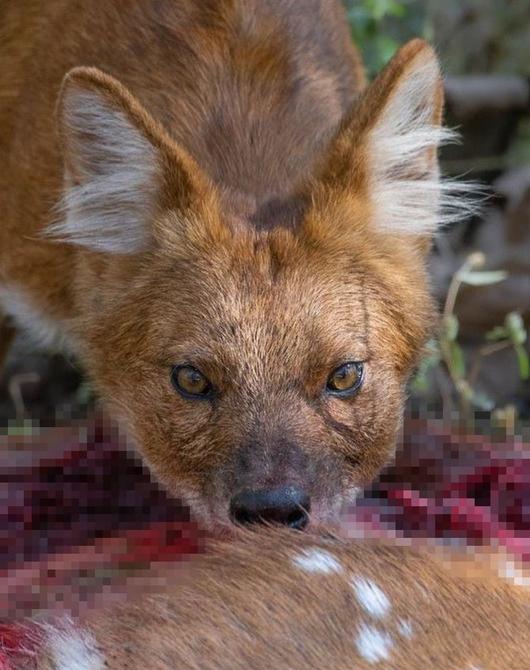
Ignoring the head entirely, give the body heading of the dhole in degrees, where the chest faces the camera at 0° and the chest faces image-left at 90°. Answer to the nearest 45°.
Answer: approximately 0°

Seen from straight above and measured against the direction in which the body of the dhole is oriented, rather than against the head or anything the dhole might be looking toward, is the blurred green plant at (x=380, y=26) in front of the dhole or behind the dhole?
behind

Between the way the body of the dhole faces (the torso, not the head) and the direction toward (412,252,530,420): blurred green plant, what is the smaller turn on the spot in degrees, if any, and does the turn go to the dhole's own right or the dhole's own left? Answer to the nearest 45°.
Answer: approximately 135° to the dhole's own left
